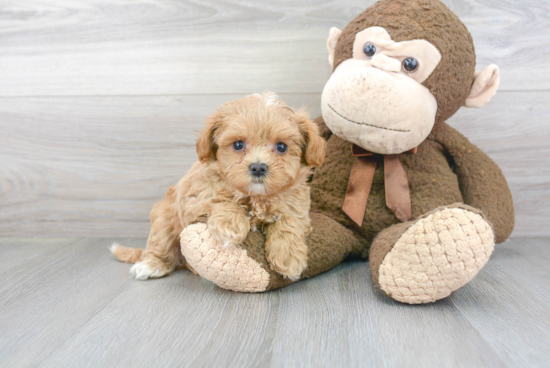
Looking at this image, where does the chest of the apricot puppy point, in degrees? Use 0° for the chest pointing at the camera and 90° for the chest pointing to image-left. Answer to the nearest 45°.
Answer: approximately 315°

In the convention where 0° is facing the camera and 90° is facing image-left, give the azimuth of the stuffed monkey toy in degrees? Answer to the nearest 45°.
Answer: approximately 45°
